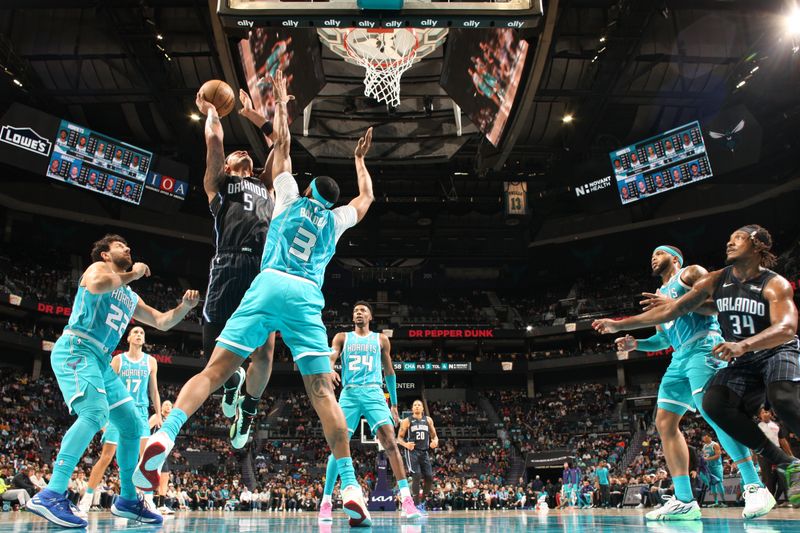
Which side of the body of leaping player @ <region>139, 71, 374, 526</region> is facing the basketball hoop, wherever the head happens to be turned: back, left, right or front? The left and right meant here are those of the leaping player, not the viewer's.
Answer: front

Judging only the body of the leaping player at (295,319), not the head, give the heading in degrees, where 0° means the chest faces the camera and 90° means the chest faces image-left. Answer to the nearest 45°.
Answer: approximately 180°

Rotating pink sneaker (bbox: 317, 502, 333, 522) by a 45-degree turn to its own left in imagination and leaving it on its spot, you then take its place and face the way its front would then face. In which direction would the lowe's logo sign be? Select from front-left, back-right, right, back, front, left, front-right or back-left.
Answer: back

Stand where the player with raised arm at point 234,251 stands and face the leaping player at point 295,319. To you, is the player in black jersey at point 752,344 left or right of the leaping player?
left

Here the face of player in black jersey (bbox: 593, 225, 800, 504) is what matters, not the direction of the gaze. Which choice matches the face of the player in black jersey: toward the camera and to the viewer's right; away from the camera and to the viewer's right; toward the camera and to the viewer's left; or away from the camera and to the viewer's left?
toward the camera and to the viewer's left

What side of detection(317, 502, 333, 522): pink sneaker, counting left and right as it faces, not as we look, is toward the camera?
front

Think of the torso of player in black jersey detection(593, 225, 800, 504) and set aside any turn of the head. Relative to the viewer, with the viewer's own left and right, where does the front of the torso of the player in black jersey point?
facing the viewer and to the left of the viewer

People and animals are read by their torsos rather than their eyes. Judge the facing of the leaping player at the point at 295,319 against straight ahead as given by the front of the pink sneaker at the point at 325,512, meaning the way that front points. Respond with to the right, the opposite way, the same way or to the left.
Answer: the opposite way

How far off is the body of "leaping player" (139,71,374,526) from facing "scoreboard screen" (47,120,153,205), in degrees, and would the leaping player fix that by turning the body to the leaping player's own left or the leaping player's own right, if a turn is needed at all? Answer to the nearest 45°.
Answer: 0° — they already face it

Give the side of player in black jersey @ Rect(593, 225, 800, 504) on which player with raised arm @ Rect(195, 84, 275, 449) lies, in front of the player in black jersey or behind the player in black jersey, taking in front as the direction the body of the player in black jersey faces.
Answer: in front

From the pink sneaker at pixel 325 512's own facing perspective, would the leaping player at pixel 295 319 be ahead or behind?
ahead
